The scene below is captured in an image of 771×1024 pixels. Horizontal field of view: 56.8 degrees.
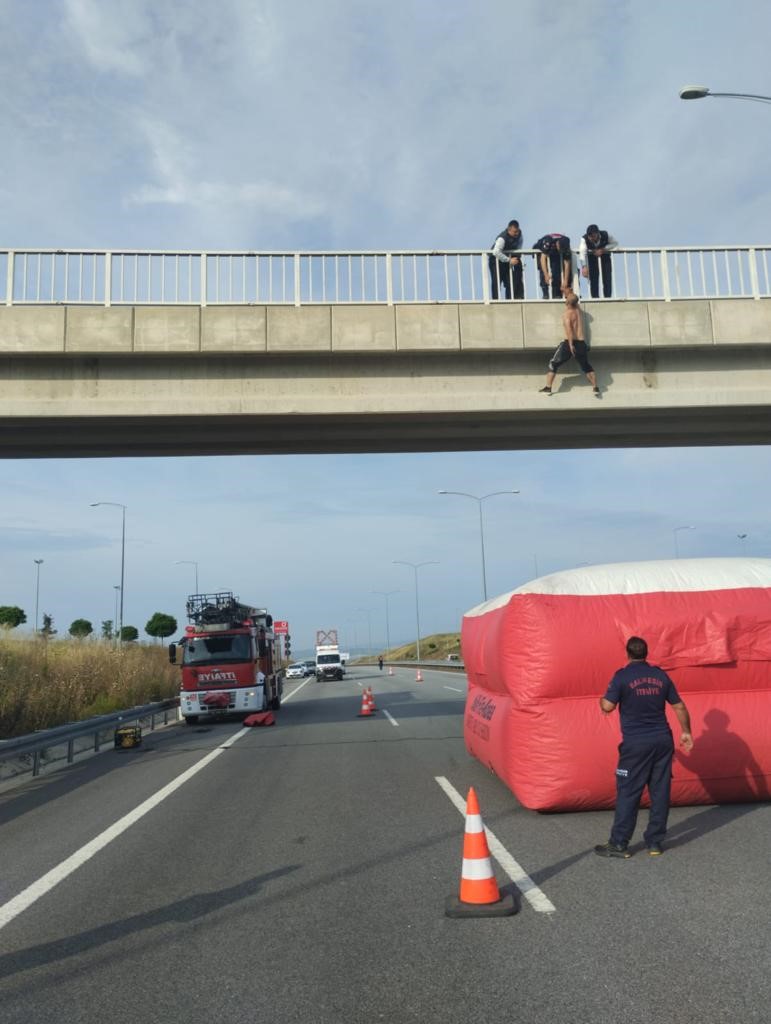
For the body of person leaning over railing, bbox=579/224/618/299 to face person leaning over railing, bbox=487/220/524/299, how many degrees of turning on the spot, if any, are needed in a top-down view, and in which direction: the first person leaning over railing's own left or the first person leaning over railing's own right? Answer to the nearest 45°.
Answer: approximately 90° to the first person leaning over railing's own right

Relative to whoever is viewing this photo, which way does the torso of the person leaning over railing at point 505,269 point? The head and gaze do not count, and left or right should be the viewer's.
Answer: facing the viewer and to the right of the viewer

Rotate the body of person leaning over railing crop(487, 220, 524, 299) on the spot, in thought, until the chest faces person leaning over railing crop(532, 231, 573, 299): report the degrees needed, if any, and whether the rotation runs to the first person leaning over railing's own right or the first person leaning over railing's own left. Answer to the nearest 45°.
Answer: approximately 45° to the first person leaning over railing's own left

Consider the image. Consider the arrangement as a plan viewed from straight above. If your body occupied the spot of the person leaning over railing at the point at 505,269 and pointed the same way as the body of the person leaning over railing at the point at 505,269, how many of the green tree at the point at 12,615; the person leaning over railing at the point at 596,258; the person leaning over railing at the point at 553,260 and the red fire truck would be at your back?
2

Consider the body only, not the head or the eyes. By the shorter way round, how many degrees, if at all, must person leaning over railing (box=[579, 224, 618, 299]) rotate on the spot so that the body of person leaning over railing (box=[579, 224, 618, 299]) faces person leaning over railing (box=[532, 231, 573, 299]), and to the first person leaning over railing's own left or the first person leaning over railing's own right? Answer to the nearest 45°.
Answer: approximately 90° to the first person leaning over railing's own right

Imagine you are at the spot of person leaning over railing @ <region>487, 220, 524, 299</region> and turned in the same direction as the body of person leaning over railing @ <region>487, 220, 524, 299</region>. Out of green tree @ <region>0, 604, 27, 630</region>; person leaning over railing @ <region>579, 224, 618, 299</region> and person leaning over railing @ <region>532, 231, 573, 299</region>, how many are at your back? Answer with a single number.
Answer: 1

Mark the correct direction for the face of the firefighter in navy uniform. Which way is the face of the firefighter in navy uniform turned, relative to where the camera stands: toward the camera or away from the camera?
away from the camera

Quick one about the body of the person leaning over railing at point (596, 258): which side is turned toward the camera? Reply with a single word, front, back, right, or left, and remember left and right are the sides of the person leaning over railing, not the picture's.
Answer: front

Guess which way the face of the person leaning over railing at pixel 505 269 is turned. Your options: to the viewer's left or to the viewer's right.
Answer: to the viewer's right

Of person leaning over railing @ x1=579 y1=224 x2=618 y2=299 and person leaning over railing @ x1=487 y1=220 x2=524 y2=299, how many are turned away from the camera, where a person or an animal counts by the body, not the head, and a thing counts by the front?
0
